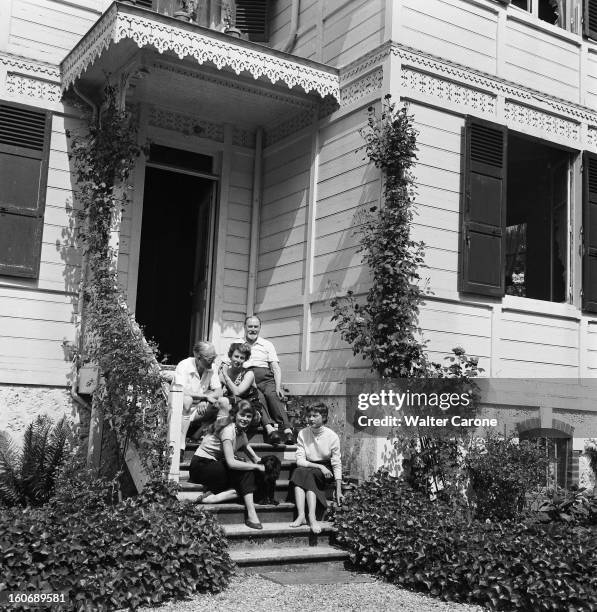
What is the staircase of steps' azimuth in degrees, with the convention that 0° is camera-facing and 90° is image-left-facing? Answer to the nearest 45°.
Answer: approximately 0°

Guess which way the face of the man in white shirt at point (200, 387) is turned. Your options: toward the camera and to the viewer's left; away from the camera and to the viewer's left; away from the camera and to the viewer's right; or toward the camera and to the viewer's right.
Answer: toward the camera and to the viewer's right

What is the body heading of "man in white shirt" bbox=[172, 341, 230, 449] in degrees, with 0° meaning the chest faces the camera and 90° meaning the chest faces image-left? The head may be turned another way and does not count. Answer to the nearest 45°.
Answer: approximately 315°

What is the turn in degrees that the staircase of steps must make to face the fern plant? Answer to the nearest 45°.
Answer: approximately 135° to its right

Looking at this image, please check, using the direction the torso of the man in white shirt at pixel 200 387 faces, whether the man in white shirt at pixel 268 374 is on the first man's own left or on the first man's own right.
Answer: on the first man's own left

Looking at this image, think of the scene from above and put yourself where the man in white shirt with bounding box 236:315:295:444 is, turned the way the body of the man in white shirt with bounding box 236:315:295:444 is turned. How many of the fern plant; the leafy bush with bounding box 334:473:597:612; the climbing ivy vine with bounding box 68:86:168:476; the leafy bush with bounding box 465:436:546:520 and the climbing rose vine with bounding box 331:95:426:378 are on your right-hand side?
2

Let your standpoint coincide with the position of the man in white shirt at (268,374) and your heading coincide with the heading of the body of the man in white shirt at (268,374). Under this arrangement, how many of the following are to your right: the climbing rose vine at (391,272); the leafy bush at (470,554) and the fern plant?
1

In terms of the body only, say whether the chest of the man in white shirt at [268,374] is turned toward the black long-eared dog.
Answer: yes

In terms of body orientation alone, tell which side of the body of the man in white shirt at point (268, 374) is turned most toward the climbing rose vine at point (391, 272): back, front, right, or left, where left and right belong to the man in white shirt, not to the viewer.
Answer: left

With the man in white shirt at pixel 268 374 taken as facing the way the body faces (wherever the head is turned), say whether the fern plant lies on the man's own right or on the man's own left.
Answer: on the man's own right

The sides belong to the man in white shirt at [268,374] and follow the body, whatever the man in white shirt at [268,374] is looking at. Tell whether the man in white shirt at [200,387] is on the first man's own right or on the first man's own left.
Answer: on the first man's own right

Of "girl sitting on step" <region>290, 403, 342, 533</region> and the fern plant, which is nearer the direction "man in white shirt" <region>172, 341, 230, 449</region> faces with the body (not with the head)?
the girl sitting on step

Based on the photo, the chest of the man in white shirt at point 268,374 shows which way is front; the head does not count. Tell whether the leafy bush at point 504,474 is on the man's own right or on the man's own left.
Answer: on the man's own left

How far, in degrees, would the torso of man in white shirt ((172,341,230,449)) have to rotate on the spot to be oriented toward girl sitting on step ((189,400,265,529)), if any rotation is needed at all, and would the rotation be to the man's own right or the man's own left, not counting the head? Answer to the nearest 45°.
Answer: approximately 45° to the man's own right
